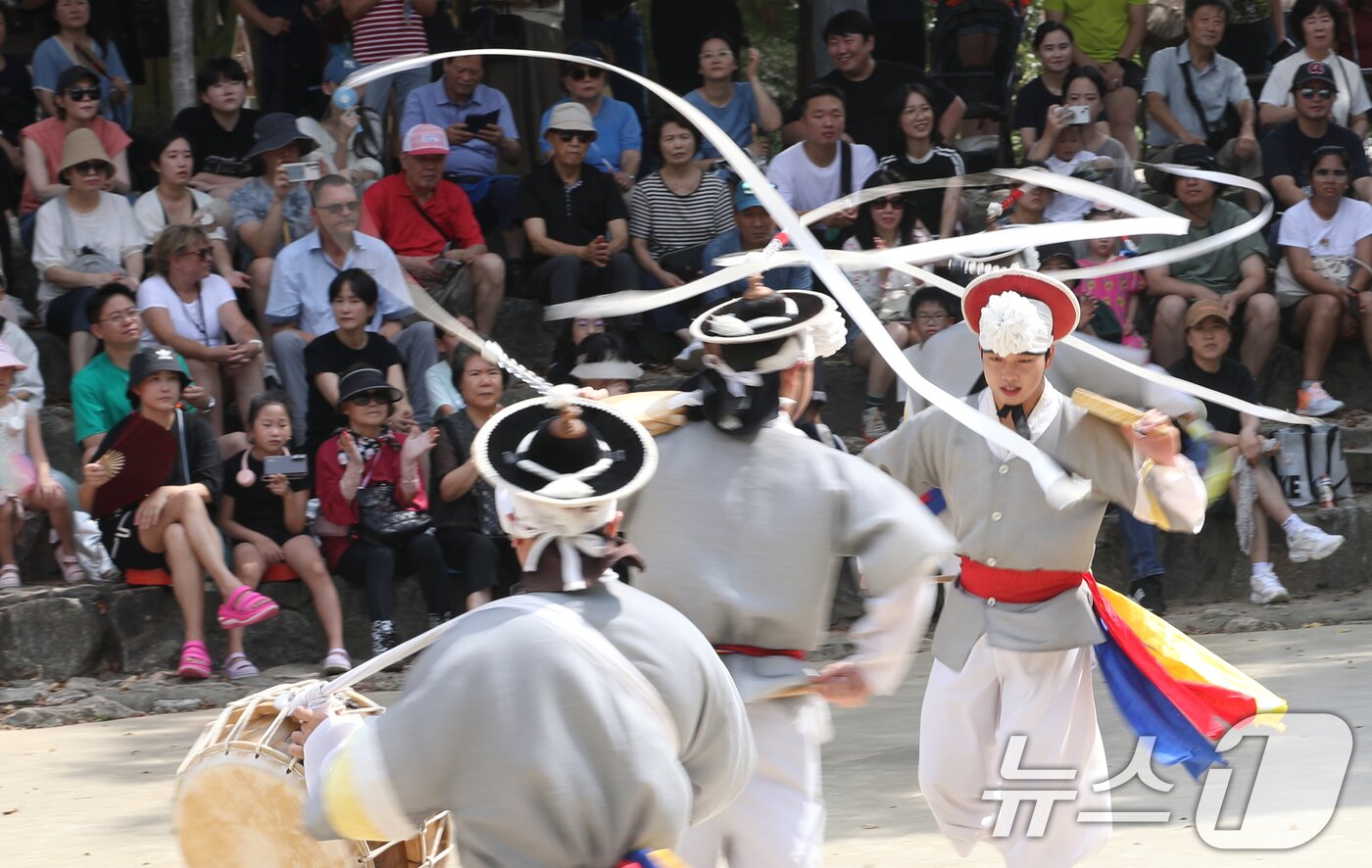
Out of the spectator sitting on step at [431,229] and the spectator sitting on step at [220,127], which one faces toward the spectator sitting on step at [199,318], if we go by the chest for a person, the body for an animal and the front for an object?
the spectator sitting on step at [220,127]

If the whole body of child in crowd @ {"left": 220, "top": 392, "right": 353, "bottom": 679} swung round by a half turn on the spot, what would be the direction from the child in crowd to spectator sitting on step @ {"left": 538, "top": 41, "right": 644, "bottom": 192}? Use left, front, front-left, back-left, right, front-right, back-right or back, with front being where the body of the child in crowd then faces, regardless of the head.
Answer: front-right

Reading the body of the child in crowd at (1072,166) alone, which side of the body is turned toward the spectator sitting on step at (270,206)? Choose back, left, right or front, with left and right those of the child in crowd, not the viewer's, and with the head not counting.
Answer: right

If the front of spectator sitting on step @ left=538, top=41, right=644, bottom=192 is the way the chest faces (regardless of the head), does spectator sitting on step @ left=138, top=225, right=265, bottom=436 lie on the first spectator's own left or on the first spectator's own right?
on the first spectator's own right

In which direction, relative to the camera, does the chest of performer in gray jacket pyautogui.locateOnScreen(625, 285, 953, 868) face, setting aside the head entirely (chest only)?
away from the camera

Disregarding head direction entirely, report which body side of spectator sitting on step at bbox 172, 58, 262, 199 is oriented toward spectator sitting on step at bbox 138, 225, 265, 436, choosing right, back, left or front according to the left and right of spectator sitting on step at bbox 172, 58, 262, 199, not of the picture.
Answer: front

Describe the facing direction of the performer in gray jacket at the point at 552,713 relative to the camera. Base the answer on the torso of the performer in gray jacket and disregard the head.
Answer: away from the camera

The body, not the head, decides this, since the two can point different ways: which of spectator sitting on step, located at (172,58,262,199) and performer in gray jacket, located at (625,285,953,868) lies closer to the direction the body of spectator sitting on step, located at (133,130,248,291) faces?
the performer in gray jacket

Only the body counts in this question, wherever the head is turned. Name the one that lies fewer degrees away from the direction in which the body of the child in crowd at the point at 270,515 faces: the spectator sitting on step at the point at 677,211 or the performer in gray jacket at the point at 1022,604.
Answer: the performer in gray jacket

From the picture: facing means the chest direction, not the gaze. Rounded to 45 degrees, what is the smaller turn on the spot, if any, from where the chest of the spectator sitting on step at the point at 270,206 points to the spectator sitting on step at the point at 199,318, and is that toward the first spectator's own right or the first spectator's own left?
approximately 90° to the first spectator's own right
